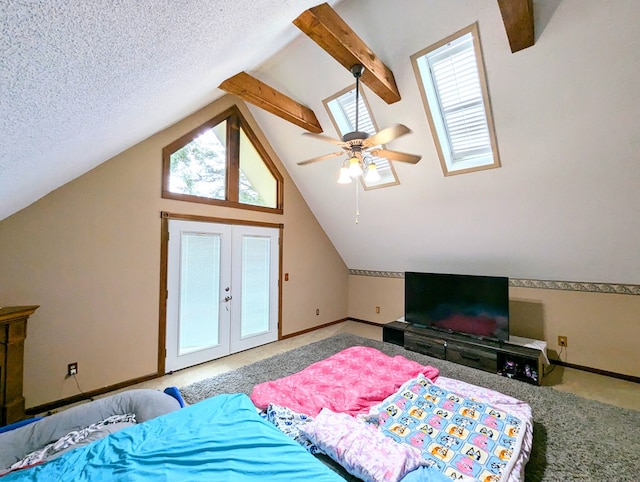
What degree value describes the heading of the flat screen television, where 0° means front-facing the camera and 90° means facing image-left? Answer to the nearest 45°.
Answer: approximately 45°

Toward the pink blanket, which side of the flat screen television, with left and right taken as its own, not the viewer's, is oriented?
front

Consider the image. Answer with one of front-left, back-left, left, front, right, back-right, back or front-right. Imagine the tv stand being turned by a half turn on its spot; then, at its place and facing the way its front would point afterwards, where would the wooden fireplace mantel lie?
back

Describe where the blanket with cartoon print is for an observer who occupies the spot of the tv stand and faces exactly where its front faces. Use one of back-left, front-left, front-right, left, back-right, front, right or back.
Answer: front-left

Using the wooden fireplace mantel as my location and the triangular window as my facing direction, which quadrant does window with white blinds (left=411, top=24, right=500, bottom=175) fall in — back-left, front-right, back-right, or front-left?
front-right

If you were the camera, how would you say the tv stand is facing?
facing the viewer and to the left of the viewer

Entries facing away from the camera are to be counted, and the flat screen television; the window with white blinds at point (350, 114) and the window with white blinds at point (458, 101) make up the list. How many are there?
0

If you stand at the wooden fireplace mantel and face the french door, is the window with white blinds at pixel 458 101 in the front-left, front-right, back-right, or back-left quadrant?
front-right

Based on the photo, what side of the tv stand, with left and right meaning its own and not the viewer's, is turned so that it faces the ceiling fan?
front

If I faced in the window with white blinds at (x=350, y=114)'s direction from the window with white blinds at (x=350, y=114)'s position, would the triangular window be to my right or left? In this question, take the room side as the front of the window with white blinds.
on my right
